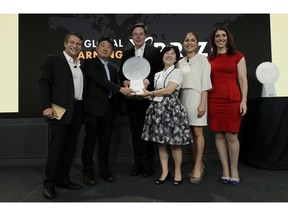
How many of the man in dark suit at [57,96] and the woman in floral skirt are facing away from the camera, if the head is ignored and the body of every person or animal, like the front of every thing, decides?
0

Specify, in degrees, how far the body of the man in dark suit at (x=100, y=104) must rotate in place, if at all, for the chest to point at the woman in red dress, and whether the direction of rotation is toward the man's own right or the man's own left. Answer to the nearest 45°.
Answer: approximately 45° to the man's own left

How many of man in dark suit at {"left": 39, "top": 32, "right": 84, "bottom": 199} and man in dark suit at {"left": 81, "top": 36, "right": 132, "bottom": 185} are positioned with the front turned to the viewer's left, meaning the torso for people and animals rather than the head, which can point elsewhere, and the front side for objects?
0

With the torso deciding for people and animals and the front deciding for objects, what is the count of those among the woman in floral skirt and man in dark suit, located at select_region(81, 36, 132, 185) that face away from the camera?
0

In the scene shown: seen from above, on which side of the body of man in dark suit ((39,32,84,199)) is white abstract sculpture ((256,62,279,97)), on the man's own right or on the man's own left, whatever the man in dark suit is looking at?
on the man's own left

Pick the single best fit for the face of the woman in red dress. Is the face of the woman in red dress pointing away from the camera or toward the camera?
toward the camera

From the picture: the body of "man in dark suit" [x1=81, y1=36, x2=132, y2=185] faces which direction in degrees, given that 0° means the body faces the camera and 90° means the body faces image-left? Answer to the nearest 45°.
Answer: approximately 315°

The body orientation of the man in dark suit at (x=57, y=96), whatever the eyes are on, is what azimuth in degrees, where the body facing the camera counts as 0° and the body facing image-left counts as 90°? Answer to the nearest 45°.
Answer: approximately 315°

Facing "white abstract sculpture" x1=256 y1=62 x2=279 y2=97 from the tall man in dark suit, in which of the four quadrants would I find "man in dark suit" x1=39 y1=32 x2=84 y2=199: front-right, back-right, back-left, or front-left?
back-right

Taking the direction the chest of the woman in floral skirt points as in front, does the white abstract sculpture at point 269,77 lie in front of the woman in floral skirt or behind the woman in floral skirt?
behind
